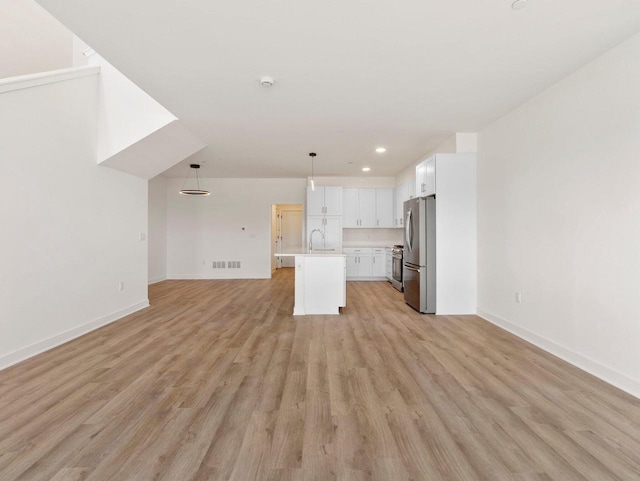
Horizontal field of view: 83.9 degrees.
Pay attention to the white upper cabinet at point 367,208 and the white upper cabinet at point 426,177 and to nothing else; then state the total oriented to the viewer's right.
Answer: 0

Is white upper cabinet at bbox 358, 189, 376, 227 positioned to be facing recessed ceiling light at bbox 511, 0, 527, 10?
yes

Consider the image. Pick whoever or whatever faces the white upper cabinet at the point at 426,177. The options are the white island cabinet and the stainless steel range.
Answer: the white island cabinet

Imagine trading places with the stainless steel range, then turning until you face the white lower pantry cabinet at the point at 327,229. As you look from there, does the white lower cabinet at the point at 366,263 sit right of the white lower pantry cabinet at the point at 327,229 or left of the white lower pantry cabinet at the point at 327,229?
right

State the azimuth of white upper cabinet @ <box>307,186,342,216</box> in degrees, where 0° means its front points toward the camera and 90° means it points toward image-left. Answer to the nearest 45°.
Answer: approximately 0°

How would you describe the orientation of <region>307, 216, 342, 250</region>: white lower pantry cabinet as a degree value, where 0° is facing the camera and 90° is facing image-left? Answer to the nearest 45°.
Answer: approximately 0°

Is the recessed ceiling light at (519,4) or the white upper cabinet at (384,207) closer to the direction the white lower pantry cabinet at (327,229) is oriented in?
the recessed ceiling light

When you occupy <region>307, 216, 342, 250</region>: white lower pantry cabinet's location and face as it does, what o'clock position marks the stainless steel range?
The stainless steel range is roughly at 10 o'clock from the white lower pantry cabinet.

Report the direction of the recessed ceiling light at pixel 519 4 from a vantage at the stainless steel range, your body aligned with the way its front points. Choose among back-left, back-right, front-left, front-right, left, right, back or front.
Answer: left

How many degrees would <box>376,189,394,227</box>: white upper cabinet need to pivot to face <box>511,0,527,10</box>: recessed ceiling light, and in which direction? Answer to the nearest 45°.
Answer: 0° — it already faces it

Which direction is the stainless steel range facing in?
to the viewer's left

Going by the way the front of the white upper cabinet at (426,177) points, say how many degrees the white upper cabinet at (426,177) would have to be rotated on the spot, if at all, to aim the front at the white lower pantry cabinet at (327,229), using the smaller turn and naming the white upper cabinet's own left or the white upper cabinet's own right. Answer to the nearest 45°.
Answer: approximately 45° to the white upper cabinet's own right
